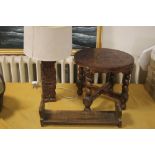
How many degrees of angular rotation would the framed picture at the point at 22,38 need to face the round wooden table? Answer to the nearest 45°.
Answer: approximately 45° to its left

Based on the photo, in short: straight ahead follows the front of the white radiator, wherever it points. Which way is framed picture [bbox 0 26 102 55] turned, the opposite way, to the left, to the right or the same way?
the same way

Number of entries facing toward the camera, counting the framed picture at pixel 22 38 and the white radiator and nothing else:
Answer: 2

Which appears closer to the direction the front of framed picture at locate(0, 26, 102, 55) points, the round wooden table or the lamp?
the lamp

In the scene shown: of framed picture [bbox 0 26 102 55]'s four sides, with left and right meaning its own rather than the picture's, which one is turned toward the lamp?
front

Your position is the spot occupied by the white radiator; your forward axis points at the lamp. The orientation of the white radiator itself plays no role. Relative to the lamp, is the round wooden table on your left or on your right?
left

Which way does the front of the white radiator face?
toward the camera

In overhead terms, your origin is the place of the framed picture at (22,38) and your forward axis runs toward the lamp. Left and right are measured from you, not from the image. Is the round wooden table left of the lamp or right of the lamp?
left

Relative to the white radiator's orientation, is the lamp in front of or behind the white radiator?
in front

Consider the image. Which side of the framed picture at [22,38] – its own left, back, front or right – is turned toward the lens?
front
